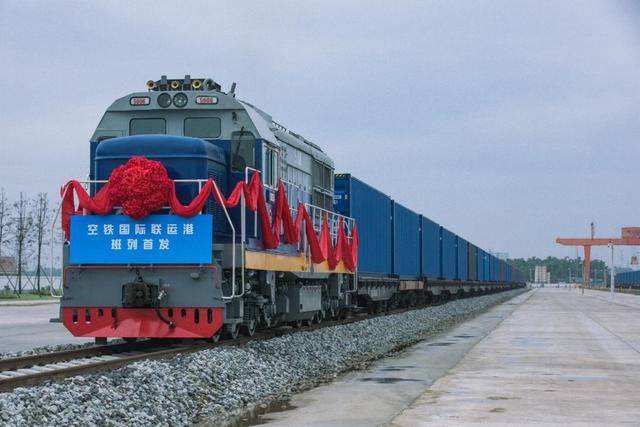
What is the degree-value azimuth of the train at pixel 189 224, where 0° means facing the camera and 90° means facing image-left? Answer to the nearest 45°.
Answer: approximately 45°
